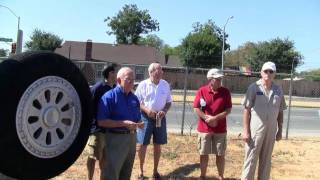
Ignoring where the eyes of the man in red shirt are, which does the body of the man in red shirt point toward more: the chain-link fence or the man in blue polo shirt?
the man in blue polo shirt

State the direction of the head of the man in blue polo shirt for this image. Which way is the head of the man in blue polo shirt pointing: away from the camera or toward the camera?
toward the camera

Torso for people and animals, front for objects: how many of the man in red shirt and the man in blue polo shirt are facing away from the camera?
0

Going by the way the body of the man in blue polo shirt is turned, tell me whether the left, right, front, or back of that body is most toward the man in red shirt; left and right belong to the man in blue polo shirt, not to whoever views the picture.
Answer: left

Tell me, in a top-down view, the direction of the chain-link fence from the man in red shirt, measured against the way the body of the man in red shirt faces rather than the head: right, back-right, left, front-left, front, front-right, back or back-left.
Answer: back

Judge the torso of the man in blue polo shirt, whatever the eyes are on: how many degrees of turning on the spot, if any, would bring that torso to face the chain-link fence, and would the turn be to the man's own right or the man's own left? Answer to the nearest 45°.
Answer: approximately 135° to the man's own left

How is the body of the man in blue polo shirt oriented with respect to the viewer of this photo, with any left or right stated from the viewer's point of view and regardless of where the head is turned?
facing the viewer and to the right of the viewer

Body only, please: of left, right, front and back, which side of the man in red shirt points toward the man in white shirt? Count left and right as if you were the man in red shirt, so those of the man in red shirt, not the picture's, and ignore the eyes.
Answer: right

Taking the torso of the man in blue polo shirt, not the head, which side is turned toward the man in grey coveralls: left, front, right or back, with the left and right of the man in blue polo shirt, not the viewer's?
left

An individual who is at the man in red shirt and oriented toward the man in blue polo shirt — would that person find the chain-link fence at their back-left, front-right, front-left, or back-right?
back-right

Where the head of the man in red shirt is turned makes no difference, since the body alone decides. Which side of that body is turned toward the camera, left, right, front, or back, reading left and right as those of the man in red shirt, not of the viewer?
front
